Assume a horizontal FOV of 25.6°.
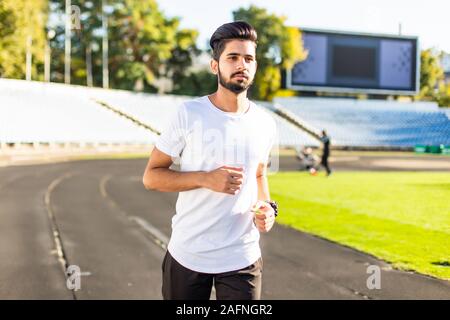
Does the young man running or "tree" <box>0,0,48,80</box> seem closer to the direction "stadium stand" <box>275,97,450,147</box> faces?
the young man running

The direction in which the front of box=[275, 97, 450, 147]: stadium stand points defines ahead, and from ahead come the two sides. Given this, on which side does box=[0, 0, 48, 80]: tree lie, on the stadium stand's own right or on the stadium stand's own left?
on the stadium stand's own right

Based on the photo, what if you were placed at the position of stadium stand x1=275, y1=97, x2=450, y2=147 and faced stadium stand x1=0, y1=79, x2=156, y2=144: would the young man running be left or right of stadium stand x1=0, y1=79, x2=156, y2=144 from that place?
left

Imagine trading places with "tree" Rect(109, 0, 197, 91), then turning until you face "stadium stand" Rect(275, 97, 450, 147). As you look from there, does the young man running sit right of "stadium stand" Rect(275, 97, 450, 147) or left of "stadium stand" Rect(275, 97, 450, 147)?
right

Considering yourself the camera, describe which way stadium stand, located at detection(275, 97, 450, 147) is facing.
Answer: facing the viewer

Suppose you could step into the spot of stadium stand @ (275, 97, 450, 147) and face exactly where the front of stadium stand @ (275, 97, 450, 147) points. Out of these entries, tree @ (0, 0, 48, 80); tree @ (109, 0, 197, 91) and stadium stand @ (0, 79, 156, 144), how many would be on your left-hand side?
0

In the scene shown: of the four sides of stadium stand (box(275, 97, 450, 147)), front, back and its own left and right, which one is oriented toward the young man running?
front

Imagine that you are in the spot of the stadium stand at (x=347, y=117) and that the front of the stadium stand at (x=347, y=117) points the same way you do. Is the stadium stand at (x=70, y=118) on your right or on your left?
on your right
